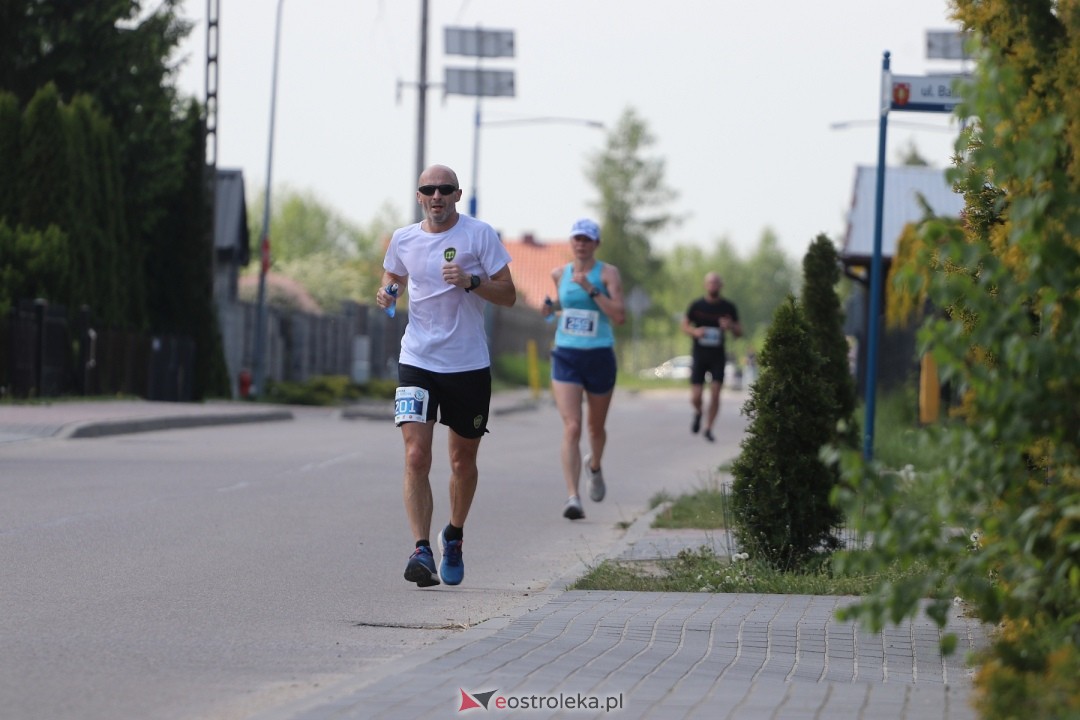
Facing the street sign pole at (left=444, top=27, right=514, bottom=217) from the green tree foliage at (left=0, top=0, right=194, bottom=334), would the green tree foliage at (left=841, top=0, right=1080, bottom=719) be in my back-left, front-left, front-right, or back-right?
back-right

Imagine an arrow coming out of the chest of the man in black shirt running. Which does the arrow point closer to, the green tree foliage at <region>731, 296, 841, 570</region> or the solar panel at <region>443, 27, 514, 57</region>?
the green tree foliage

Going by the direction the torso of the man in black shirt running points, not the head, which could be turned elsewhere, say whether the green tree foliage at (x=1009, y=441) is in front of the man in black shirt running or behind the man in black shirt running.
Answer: in front

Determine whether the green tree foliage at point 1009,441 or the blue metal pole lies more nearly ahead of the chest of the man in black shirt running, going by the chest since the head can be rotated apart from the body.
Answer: the green tree foliage

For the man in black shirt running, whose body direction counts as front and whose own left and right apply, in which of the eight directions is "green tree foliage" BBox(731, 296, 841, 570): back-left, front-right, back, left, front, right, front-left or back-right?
front

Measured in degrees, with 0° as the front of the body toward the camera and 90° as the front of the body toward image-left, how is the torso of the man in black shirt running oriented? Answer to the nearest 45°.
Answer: approximately 0°

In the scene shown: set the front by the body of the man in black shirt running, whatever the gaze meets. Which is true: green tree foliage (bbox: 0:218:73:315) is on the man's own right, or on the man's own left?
on the man's own right

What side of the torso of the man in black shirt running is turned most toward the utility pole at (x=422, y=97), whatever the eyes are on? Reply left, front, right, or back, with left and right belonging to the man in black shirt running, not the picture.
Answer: back

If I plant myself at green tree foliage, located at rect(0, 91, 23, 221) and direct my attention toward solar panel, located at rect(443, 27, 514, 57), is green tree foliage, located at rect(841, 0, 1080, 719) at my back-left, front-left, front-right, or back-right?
back-right

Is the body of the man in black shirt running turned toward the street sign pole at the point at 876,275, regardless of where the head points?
yes
